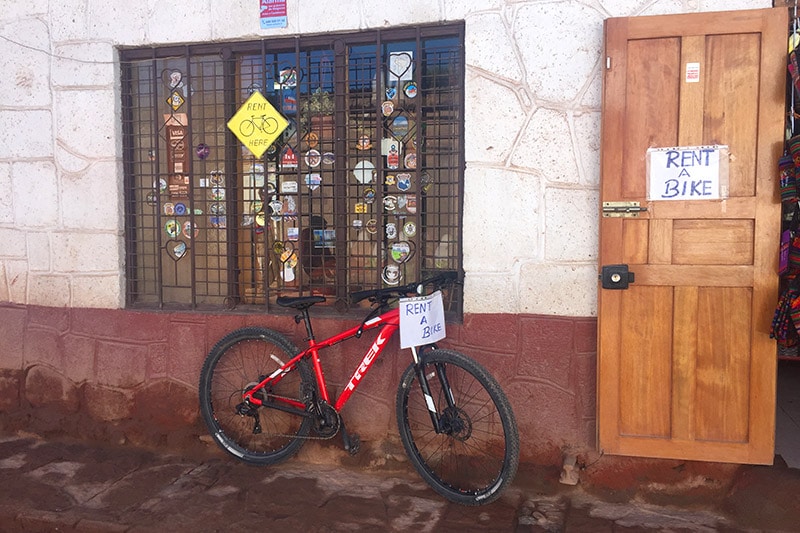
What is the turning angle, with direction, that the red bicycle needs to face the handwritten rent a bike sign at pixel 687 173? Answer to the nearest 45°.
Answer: approximately 45° to its left

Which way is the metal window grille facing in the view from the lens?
facing the viewer

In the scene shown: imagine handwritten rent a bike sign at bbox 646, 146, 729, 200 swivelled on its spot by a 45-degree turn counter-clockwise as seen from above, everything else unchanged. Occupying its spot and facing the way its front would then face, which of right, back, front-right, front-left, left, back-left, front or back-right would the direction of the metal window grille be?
back-right

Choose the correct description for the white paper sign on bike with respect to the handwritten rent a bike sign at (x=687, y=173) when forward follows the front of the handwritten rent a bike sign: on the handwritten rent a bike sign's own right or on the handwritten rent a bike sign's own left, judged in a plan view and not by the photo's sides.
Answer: on the handwritten rent a bike sign's own right

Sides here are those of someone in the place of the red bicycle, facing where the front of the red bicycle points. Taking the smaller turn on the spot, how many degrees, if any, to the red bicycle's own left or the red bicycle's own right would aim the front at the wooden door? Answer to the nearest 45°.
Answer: approximately 45° to the red bicycle's own left

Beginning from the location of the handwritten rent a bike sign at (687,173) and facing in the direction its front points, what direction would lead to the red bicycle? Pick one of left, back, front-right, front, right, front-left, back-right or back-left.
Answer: right

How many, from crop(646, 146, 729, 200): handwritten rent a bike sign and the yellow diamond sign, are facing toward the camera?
2

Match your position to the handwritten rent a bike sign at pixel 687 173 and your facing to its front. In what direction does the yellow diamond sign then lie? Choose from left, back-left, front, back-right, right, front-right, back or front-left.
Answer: right

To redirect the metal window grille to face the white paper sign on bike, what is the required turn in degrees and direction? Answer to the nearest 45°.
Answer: approximately 45° to its left

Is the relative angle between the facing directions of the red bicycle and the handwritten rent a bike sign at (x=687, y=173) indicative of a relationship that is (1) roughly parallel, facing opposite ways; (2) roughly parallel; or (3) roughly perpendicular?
roughly perpendicular

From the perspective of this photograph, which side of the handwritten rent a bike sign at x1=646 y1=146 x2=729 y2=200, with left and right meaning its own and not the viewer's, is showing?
front

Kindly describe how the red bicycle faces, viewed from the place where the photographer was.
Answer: facing the viewer and to the right of the viewer
